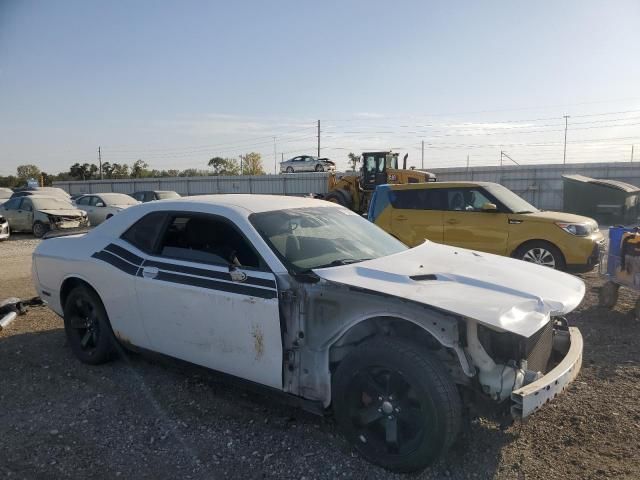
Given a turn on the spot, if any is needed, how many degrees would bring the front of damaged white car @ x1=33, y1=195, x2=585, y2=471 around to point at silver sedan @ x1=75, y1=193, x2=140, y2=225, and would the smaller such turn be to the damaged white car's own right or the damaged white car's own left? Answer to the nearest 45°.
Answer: approximately 180°

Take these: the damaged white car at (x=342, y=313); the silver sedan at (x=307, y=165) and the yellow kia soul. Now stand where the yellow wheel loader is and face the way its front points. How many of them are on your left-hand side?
2

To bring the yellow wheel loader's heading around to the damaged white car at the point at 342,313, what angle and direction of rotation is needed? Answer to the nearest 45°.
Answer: approximately 90° to its left

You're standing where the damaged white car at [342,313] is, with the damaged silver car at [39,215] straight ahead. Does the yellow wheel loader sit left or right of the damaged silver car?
right

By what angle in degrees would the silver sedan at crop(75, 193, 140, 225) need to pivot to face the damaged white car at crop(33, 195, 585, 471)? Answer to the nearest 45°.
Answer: approximately 45° to its right

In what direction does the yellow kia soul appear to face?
to the viewer's right

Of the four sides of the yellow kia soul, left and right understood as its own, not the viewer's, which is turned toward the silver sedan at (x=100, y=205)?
back

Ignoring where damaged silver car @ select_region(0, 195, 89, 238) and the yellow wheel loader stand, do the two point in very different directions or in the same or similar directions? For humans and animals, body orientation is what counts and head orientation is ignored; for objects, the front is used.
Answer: very different directions

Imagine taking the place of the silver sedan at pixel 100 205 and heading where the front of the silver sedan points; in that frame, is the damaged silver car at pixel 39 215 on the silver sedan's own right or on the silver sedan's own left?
on the silver sedan's own right

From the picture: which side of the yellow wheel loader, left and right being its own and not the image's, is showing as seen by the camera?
left

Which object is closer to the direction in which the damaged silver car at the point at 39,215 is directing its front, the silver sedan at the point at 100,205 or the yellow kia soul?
the yellow kia soul

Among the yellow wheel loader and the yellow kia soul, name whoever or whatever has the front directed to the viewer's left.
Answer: the yellow wheel loader

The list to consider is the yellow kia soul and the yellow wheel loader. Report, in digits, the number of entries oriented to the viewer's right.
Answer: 1

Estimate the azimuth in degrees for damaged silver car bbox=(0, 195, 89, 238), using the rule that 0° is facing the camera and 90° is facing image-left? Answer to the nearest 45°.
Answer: approximately 315°

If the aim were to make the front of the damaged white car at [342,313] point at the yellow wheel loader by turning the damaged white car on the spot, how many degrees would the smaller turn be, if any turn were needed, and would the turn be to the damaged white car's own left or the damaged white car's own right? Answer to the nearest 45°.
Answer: approximately 135° to the damaged white car's own left
